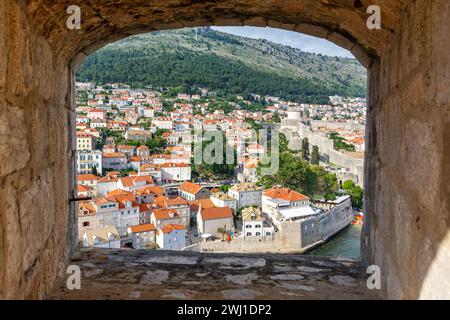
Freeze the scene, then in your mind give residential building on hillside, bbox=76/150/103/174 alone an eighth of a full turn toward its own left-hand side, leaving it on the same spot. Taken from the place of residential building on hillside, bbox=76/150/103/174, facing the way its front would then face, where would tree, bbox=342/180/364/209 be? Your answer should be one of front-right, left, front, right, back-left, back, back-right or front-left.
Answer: front

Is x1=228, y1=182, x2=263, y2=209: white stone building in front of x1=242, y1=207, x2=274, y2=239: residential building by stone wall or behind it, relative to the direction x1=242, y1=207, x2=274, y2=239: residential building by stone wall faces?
behind

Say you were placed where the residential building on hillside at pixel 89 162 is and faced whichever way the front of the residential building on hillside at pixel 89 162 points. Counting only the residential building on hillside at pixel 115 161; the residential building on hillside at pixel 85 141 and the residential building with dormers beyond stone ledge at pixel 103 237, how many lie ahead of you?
1

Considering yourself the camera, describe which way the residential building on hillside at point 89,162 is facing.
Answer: facing the viewer

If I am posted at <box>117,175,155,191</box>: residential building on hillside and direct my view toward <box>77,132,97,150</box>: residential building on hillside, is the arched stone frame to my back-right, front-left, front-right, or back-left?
back-left

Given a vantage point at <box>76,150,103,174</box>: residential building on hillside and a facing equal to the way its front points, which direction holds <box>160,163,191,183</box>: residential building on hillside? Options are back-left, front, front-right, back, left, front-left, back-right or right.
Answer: front-left

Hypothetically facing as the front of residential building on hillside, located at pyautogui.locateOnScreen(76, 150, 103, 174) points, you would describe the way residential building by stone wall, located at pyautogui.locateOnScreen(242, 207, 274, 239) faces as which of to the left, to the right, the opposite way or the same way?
the same way

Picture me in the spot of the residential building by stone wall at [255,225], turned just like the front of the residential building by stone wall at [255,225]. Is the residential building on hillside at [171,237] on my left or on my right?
on my right

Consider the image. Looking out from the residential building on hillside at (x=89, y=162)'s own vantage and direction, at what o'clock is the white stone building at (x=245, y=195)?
The white stone building is roughly at 11 o'clock from the residential building on hillside.

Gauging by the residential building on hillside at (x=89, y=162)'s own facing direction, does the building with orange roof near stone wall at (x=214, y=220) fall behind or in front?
in front

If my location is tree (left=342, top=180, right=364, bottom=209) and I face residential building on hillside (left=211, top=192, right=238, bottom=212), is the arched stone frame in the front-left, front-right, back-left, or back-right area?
front-left

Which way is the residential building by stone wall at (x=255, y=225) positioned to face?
toward the camera

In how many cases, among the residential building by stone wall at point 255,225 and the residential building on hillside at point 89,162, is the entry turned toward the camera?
2

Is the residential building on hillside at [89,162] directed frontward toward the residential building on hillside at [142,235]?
yes

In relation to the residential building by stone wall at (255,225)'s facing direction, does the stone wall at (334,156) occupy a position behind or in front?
behind

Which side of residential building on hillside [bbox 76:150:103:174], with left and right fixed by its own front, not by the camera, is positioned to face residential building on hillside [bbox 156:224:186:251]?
front
